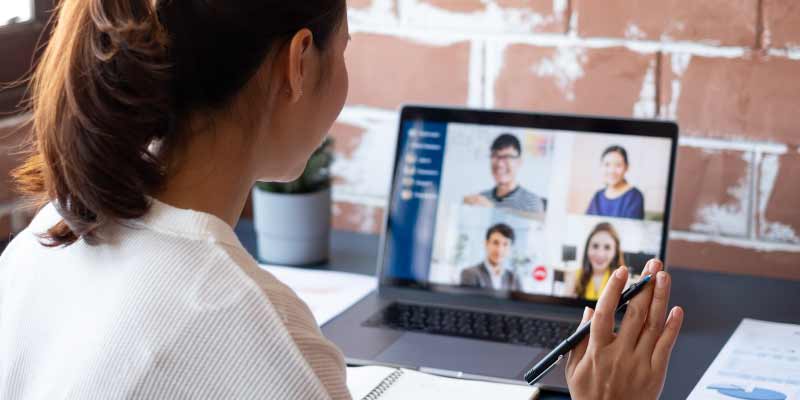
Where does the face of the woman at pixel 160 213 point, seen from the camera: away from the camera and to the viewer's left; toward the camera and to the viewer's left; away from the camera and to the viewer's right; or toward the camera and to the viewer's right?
away from the camera and to the viewer's right

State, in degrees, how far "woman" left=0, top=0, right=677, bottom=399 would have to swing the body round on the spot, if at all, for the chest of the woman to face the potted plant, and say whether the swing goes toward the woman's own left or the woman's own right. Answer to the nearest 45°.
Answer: approximately 45° to the woman's own left

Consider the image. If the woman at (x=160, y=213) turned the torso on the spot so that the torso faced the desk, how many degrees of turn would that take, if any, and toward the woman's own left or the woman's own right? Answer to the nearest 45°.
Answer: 0° — they already face it

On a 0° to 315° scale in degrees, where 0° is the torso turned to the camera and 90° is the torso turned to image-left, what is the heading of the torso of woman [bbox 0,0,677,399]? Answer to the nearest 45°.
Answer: approximately 225°

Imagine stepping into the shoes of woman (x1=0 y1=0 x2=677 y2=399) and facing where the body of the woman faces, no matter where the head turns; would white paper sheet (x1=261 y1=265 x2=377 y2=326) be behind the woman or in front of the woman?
in front

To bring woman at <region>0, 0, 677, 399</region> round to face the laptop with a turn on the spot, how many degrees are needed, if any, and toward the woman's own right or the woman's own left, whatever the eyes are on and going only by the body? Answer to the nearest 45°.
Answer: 0° — they already face it
